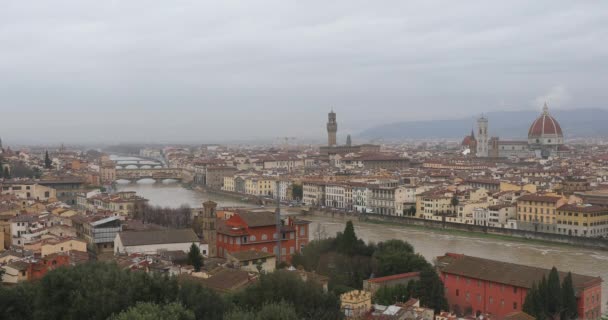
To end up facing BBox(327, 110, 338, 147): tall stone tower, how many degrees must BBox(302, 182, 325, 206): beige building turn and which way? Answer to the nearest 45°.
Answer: approximately 135° to its right

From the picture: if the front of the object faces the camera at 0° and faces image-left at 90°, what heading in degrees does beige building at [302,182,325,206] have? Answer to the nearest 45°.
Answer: approximately 45°

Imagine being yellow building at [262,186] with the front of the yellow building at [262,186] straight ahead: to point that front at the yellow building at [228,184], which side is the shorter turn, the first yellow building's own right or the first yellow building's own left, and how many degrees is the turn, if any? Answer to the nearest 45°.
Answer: approximately 90° to the first yellow building's own right

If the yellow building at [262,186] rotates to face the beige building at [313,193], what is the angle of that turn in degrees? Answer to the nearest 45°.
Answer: approximately 90° to its left

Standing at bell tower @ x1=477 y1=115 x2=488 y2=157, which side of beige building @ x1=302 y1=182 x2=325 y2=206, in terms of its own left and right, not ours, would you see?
back

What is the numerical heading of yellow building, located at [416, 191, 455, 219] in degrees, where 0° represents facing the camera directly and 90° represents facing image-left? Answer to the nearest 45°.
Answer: approximately 45°

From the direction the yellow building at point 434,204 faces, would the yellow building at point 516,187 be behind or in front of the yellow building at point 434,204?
behind

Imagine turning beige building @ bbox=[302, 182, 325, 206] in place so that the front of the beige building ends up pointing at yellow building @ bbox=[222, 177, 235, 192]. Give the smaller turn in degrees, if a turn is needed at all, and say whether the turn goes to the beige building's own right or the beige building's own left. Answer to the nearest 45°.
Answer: approximately 90° to the beige building's own right
